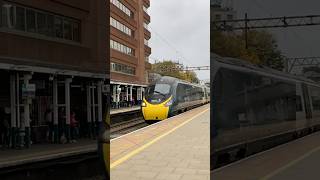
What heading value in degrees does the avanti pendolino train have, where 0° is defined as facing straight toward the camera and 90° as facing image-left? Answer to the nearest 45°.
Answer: approximately 45°
